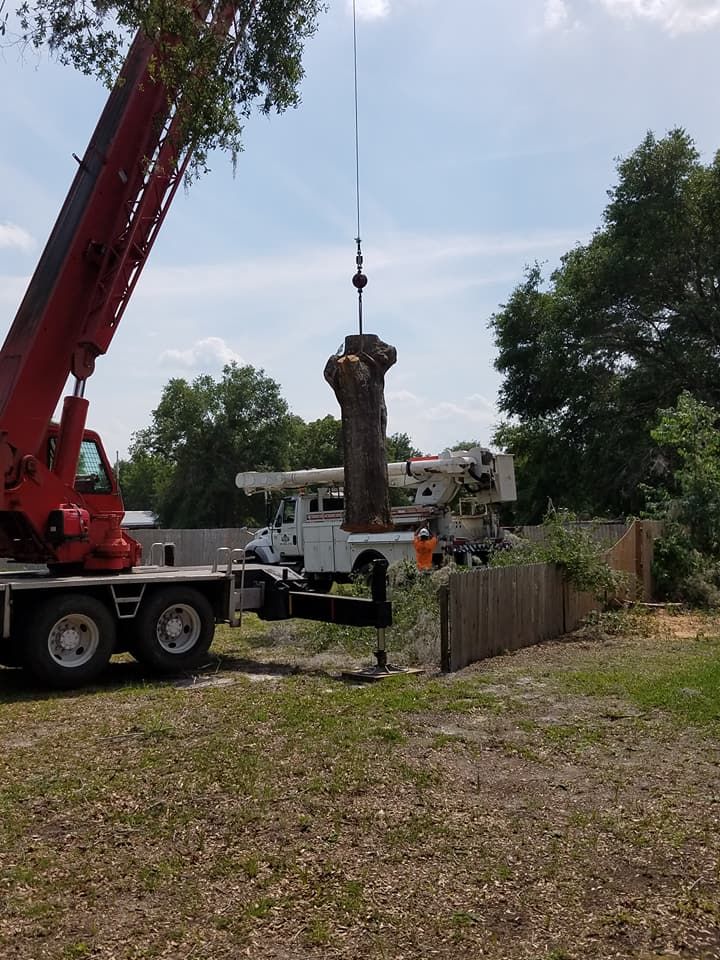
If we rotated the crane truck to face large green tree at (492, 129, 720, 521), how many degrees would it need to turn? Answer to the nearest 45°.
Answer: approximately 135° to its right

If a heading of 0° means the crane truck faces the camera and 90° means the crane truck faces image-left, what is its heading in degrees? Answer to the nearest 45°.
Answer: approximately 90°

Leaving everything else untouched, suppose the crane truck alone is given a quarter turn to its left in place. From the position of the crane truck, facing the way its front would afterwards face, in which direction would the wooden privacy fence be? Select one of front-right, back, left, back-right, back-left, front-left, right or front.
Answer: left

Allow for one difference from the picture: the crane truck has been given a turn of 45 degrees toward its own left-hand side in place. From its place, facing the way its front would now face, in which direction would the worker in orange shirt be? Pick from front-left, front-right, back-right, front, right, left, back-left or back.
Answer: back

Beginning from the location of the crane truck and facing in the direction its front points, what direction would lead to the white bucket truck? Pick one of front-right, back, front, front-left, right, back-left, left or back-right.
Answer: back-right
